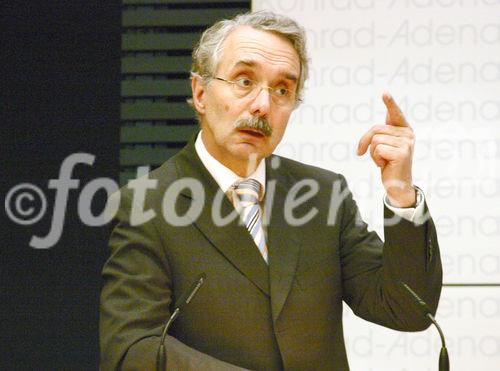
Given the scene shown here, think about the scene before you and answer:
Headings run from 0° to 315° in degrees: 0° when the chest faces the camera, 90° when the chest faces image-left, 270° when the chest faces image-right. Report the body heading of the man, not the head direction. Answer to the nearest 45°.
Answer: approximately 315°
